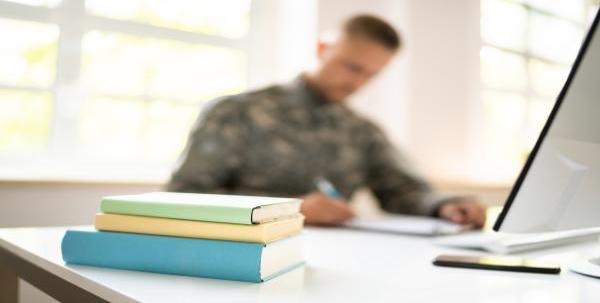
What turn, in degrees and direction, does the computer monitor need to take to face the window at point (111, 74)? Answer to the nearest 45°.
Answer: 0° — it already faces it

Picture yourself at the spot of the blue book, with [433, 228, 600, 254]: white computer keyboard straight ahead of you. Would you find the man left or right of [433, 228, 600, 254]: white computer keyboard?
left

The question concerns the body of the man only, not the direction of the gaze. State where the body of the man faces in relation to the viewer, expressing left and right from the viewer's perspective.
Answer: facing the viewer and to the right of the viewer

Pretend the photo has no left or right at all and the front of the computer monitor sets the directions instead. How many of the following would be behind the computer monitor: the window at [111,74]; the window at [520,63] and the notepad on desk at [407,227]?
0

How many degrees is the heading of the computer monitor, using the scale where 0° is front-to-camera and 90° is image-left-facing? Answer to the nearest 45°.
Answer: approximately 135°

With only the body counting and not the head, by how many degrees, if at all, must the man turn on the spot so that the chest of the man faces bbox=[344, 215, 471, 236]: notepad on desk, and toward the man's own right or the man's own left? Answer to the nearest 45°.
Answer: approximately 45° to the man's own right

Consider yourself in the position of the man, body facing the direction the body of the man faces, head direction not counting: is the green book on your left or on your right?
on your right

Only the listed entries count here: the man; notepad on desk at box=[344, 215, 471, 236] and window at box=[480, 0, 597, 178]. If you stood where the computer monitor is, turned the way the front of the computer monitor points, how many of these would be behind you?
0

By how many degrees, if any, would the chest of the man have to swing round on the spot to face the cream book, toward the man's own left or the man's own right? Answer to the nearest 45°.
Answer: approximately 45° to the man's own right

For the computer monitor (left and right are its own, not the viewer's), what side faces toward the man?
front

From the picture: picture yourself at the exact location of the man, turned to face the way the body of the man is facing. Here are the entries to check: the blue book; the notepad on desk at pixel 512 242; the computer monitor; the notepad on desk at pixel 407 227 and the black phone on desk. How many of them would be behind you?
0

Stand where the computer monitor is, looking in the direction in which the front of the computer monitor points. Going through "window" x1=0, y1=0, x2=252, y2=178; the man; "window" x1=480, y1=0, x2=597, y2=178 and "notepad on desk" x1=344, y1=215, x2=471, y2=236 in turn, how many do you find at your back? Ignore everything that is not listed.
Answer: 0

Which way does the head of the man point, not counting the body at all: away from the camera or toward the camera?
toward the camera

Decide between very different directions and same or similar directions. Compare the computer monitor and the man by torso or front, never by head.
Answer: very different directions
